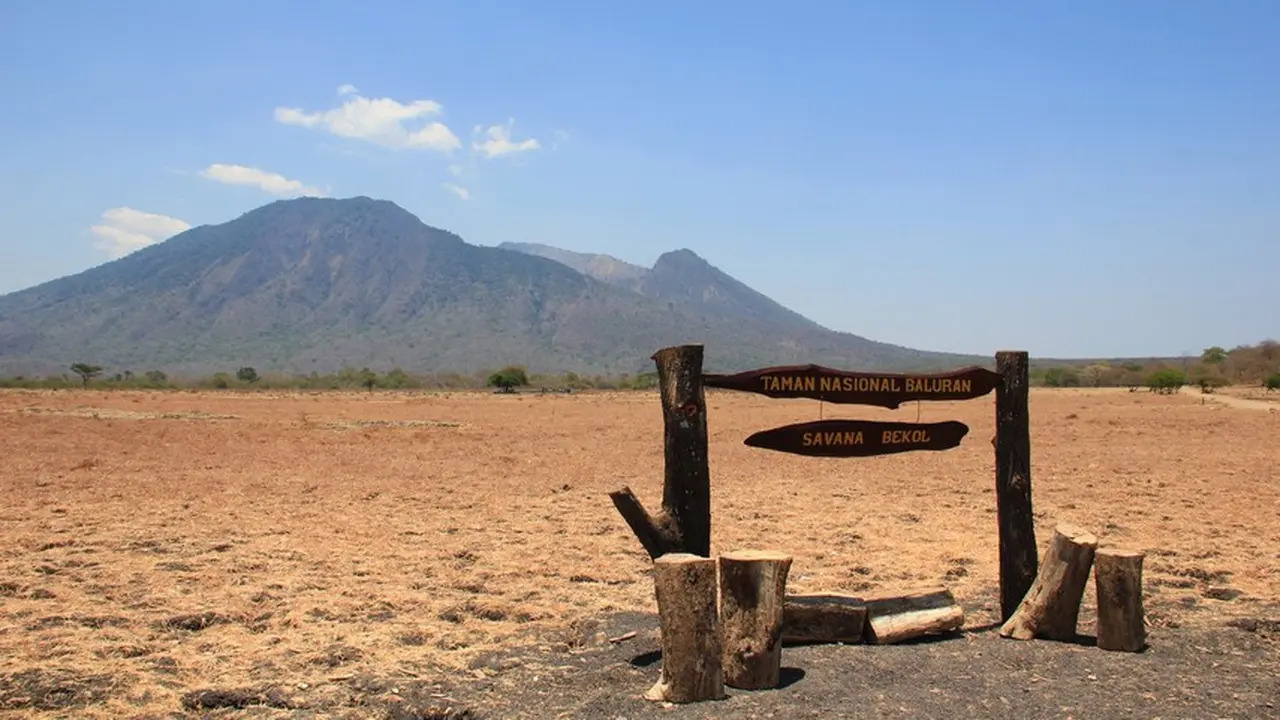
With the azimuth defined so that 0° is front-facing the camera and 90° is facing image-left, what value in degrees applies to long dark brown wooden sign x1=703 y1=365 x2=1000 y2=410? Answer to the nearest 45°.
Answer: approximately 0°

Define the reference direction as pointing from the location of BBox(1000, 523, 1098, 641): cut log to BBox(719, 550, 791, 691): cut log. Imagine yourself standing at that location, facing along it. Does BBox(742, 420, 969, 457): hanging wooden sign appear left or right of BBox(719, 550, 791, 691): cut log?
right

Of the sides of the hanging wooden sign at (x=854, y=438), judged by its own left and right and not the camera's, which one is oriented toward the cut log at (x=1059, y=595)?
left

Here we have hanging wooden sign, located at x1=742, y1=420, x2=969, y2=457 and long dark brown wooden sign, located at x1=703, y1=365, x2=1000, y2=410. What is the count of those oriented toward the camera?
2

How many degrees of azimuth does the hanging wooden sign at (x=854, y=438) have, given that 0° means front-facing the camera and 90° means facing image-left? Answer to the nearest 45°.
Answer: approximately 0°
